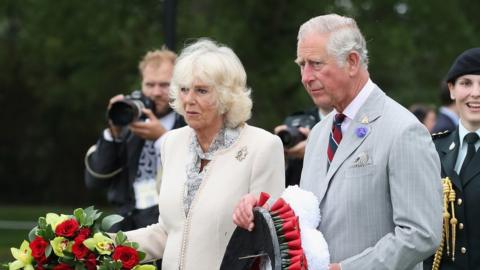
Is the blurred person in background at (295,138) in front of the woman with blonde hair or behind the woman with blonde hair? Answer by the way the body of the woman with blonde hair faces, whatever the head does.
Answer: behind

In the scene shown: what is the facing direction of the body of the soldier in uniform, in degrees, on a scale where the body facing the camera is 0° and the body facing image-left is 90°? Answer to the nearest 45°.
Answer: approximately 0°

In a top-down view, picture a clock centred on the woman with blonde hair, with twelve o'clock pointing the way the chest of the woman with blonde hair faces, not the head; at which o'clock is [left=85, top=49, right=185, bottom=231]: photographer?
The photographer is roughly at 4 o'clock from the woman with blonde hair.

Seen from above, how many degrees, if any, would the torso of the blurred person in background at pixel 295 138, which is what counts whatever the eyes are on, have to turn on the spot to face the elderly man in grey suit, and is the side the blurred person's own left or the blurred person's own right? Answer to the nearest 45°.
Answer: approximately 45° to the blurred person's own left

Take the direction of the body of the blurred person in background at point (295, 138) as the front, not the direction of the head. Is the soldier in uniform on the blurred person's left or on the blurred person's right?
on the blurred person's left

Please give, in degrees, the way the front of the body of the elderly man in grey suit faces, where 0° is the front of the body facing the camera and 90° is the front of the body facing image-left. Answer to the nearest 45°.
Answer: approximately 45°
